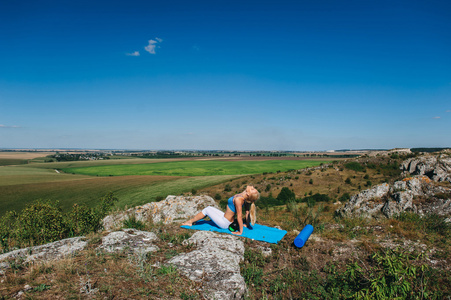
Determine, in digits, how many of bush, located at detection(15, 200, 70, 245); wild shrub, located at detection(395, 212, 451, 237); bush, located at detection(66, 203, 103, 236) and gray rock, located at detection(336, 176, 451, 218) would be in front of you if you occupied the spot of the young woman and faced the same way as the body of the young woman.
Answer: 2

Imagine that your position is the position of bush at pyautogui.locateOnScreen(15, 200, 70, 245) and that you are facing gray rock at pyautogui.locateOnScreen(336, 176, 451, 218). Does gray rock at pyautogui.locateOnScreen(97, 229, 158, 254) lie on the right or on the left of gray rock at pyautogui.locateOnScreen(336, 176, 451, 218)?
right
